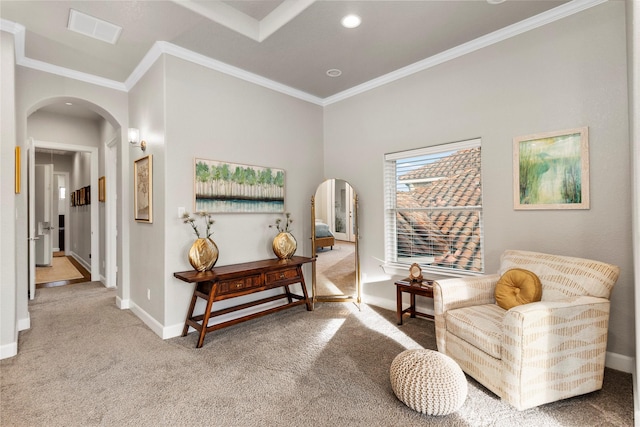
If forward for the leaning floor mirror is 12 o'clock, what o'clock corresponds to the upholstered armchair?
The upholstered armchair is roughly at 11 o'clock from the leaning floor mirror.

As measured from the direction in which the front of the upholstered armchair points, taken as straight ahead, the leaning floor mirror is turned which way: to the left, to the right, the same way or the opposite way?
to the left

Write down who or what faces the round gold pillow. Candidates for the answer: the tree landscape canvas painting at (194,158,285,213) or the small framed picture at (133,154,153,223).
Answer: the tree landscape canvas painting

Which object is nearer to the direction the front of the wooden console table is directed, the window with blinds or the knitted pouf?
the knitted pouf

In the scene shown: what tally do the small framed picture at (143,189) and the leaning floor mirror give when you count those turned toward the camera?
1

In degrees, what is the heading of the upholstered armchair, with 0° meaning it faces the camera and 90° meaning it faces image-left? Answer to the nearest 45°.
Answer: approximately 45°

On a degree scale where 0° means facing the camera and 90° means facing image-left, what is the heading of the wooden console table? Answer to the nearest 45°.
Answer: approximately 315°

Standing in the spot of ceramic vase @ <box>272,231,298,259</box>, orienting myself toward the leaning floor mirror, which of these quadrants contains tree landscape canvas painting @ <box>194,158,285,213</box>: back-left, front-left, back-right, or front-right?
back-left
